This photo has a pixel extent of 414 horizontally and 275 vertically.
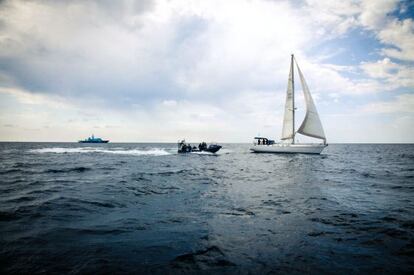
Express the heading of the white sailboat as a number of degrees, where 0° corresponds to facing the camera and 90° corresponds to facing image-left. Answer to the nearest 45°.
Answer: approximately 270°
